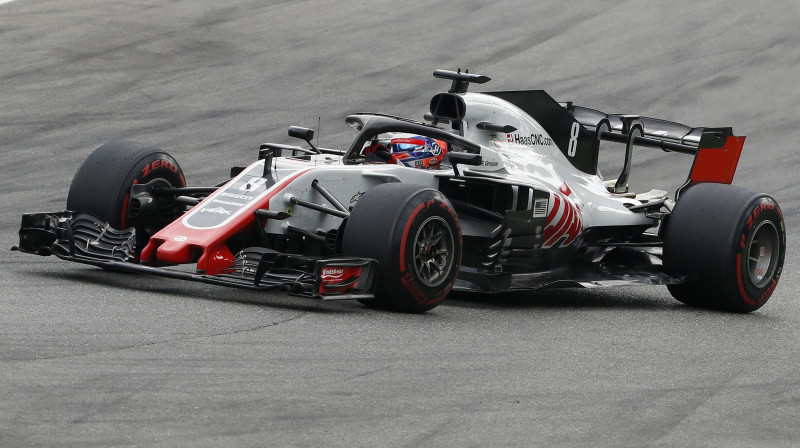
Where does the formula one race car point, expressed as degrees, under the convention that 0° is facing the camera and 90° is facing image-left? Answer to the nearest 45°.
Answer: approximately 45°
